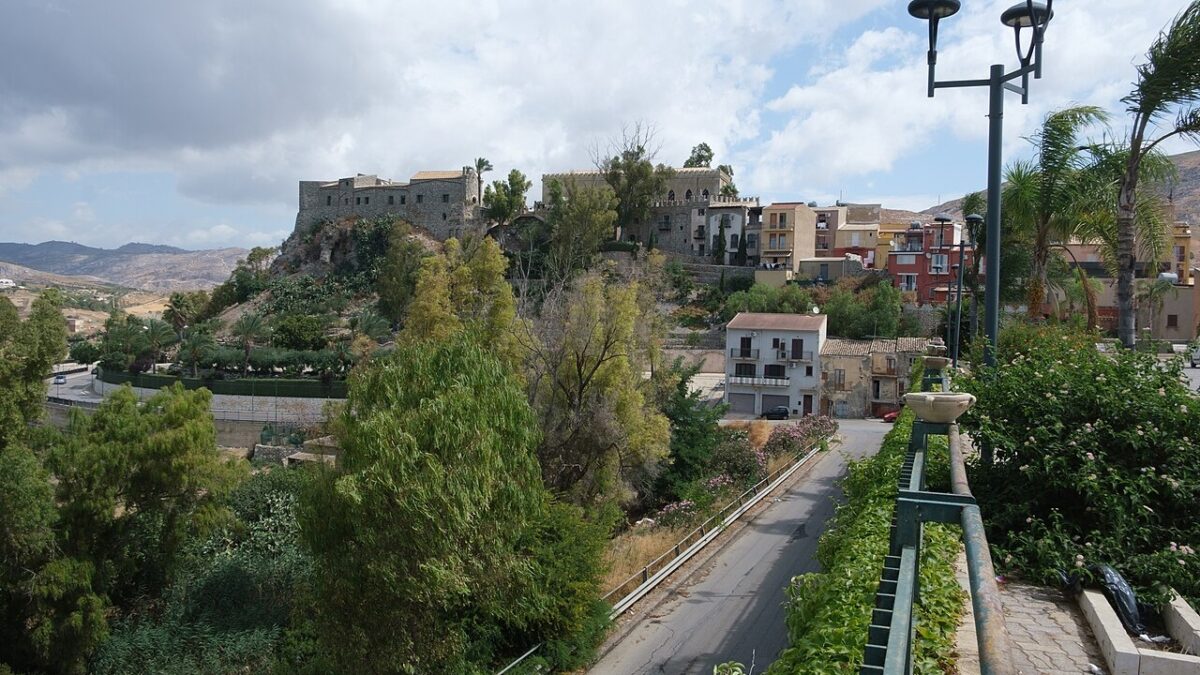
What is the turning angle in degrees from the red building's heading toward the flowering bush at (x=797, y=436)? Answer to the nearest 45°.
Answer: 0° — it already faces it

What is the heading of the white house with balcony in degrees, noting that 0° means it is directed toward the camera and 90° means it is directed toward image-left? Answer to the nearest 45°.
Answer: approximately 0°

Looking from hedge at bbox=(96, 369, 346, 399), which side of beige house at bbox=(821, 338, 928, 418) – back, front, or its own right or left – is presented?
right

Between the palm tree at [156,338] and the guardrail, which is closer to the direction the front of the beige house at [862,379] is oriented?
the guardrail

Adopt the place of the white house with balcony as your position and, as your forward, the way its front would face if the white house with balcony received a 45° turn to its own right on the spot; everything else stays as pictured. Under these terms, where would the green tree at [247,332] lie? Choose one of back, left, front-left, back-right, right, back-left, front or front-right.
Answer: front-right

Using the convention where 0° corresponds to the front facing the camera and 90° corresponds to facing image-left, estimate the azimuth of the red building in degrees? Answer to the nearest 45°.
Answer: approximately 0°

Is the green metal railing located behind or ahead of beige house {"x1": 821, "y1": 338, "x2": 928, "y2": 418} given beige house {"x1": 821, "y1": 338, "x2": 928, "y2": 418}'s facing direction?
ahead

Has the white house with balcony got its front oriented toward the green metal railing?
yes

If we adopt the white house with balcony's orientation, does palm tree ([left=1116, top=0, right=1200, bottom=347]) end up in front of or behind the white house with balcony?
in front

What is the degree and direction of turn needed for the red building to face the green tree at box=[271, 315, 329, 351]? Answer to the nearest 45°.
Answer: approximately 45° to its right
